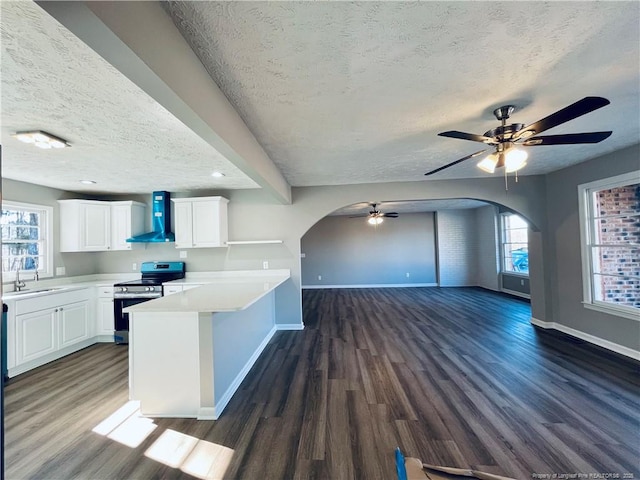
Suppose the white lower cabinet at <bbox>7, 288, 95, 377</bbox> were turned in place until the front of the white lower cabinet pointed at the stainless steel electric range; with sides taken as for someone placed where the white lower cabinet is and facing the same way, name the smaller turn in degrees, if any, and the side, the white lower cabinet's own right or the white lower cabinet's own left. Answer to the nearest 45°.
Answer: approximately 45° to the white lower cabinet's own left

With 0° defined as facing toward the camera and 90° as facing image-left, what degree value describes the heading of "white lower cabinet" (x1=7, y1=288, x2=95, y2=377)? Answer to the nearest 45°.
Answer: approximately 315°

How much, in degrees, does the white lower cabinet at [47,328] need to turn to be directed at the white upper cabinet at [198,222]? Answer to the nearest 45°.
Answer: approximately 45° to its left

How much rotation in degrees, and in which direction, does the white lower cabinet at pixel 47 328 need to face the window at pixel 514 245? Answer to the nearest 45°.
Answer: approximately 45° to its left

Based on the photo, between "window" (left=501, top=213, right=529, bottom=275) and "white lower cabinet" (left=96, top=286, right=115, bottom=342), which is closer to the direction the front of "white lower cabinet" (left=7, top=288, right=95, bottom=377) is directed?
the window

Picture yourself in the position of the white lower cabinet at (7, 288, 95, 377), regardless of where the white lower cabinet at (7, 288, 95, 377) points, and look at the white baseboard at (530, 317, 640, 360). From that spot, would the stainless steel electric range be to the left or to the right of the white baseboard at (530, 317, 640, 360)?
left

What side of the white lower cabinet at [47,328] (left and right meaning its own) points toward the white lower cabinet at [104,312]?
left
